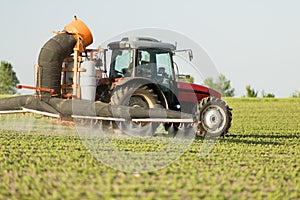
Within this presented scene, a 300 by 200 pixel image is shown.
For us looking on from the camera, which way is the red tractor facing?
facing away from the viewer and to the right of the viewer
